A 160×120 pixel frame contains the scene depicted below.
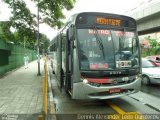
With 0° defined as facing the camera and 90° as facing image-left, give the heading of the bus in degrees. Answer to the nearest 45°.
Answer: approximately 315°

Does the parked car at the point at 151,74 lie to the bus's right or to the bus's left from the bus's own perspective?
on its left

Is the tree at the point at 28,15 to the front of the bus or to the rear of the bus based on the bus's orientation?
to the rear
